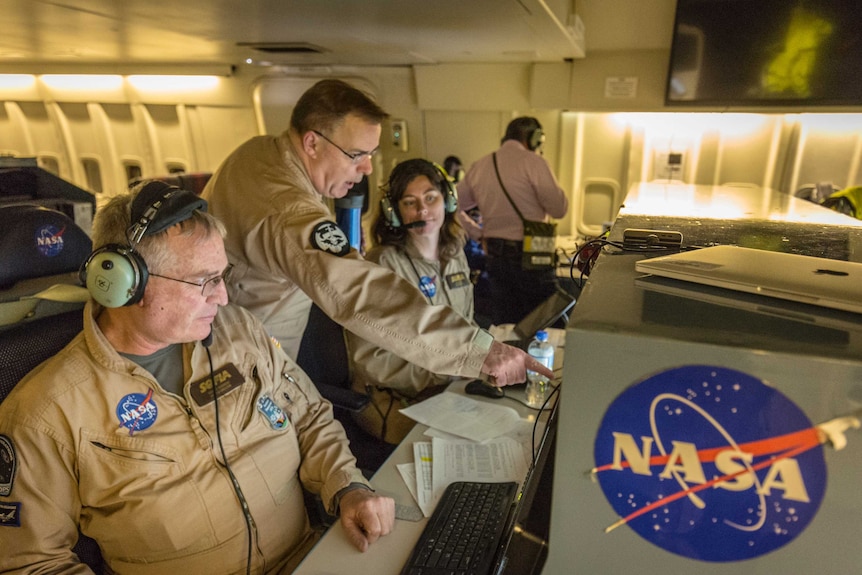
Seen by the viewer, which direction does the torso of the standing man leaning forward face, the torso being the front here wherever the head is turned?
to the viewer's right

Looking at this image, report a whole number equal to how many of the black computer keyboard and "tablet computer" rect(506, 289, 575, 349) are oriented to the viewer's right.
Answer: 0

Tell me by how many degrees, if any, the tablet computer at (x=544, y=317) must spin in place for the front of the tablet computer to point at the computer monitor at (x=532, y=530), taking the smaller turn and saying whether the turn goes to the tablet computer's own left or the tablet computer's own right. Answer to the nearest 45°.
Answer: approximately 45° to the tablet computer's own left

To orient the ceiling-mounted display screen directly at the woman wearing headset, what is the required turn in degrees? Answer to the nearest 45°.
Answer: approximately 45° to its right

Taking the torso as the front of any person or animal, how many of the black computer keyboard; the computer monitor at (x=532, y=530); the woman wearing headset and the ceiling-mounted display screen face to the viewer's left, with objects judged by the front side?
2

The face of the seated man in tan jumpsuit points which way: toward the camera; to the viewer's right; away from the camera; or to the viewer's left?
to the viewer's right

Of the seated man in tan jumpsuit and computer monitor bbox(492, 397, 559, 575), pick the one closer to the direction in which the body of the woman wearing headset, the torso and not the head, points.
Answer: the computer monitor

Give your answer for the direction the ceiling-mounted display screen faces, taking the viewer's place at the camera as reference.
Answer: facing the viewer

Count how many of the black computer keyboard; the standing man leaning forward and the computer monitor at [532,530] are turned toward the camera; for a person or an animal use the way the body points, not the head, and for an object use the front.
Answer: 0

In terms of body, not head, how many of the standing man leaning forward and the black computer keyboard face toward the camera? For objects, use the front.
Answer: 0

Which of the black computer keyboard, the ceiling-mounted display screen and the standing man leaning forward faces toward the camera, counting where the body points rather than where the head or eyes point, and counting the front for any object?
the ceiling-mounted display screen

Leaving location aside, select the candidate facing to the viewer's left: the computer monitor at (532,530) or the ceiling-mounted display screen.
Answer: the computer monitor

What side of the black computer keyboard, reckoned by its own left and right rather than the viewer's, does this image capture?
left

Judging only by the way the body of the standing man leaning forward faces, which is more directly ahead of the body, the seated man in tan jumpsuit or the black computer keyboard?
the black computer keyboard

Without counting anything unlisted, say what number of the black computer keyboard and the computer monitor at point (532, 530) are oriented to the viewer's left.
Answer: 2

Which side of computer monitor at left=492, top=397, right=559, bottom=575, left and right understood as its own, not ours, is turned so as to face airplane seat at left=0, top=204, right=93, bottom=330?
front
